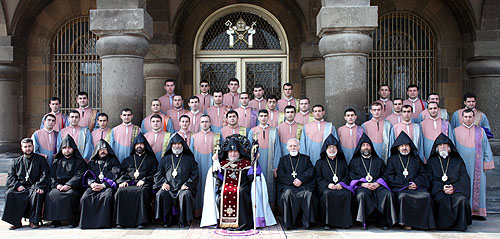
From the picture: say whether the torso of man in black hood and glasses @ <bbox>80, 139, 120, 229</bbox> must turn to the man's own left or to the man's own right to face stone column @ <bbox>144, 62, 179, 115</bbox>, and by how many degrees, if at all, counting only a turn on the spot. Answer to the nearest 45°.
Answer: approximately 180°

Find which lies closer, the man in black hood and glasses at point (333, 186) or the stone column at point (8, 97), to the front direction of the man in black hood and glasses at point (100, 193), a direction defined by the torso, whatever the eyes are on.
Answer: the man in black hood and glasses

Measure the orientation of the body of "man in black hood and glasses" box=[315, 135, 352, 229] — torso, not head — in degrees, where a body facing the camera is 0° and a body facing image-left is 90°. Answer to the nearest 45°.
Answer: approximately 0°

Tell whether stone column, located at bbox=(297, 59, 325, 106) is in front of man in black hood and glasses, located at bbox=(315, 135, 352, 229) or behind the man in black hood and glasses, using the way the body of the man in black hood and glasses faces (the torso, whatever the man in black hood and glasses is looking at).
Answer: behind

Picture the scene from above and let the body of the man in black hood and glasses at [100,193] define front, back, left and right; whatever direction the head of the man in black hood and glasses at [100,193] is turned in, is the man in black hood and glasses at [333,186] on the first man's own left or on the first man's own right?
on the first man's own left

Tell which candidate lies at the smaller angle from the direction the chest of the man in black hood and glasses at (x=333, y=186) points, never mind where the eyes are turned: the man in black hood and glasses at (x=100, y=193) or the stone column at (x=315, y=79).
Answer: the man in black hood and glasses

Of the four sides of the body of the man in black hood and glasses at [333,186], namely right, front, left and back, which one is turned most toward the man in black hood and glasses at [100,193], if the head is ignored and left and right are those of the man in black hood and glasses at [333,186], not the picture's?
right

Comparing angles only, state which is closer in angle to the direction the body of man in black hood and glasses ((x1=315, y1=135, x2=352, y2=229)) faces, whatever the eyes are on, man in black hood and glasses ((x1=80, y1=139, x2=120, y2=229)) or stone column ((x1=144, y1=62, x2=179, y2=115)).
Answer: the man in black hood and glasses

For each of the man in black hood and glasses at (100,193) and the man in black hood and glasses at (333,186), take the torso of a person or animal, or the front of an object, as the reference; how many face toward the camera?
2

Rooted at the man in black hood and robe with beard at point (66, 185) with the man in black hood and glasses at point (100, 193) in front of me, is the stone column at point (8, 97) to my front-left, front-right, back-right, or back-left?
back-left

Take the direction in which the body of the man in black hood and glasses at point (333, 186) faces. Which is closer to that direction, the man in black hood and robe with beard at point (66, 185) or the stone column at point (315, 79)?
the man in black hood and robe with beard

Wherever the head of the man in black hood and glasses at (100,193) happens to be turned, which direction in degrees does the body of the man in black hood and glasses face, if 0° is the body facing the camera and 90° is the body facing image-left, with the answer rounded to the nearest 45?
approximately 0°
